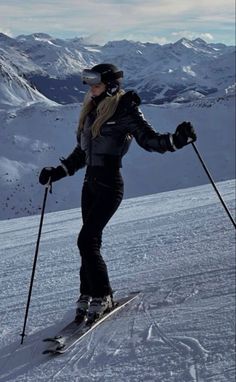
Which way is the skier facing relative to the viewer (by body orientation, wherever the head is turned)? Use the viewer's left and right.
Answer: facing the viewer and to the left of the viewer
